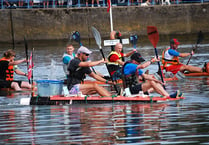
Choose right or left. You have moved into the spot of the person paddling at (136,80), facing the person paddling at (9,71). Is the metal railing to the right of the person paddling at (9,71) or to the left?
right

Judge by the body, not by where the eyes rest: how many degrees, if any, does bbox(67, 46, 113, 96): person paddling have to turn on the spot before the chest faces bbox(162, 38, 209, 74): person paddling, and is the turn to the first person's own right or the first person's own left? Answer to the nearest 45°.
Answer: approximately 45° to the first person's own left

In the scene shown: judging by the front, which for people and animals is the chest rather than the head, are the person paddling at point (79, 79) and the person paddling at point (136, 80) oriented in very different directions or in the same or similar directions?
same or similar directions

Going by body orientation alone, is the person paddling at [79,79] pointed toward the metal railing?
no

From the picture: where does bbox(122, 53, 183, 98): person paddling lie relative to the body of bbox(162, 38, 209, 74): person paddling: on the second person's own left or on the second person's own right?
on the second person's own right

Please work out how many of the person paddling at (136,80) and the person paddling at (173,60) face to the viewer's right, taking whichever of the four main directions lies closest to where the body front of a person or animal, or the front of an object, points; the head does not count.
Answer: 2

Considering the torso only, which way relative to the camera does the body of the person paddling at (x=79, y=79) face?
to the viewer's right

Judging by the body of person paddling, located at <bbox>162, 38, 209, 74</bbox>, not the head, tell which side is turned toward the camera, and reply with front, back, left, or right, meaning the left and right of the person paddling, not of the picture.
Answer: right

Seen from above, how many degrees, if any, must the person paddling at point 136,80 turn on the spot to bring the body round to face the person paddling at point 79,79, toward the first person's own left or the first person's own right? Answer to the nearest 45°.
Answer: approximately 180°

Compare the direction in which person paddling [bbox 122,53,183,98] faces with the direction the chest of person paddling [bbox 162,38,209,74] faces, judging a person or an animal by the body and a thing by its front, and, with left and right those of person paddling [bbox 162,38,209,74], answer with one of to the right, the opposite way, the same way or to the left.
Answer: the same way
